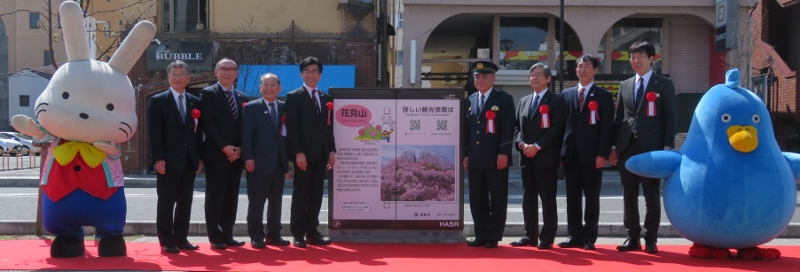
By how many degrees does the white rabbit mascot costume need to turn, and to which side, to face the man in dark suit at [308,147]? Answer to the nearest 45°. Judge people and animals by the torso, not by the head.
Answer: approximately 90° to its left

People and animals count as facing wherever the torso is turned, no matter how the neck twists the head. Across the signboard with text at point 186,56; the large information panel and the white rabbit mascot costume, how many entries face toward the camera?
3

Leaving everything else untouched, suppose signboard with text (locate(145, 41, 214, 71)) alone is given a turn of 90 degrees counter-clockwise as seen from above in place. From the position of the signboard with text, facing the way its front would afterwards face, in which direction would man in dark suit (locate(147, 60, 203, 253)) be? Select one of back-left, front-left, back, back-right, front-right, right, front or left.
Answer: right

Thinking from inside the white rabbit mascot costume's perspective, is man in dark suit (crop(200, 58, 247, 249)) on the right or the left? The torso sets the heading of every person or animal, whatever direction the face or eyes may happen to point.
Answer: on its left

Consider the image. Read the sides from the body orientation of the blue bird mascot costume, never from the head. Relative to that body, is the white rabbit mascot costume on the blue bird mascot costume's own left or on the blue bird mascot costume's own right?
on the blue bird mascot costume's own right

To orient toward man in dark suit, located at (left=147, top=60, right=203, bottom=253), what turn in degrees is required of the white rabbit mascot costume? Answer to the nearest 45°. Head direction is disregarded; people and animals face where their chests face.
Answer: approximately 90° to its left

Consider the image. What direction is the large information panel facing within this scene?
toward the camera

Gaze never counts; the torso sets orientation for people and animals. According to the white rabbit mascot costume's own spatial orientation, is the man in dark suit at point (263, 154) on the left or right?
on its left

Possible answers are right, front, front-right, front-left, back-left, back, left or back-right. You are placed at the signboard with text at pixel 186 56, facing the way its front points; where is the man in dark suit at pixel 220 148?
front

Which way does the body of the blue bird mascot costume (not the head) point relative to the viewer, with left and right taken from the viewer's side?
facing the viewer

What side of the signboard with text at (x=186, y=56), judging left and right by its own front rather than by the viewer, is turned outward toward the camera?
front
